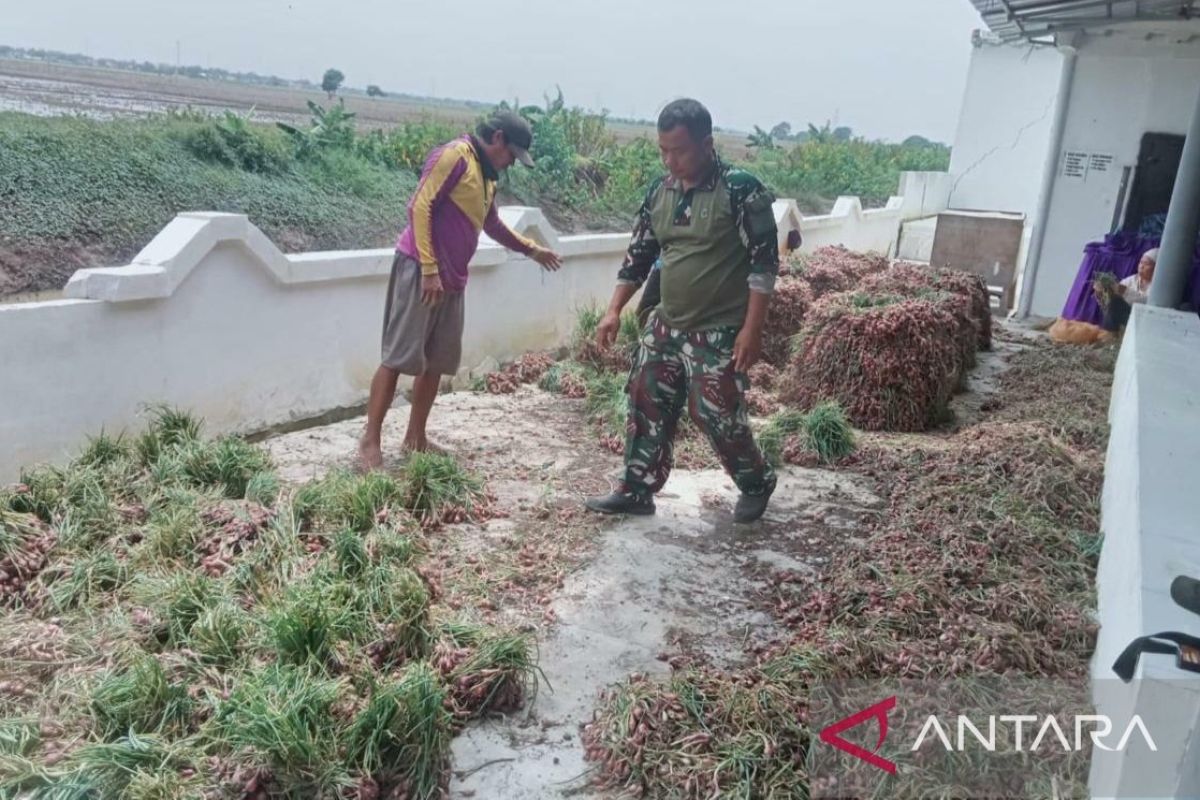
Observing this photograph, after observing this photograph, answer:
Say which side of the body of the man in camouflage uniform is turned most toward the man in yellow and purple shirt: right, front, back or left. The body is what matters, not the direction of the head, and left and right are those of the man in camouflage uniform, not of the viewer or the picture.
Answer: right

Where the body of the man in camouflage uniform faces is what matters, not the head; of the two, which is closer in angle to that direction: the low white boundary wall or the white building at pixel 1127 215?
the low white boundary wall

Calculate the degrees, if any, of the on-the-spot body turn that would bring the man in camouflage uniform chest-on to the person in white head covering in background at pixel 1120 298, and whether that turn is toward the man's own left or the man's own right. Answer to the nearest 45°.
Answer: approximately 180°

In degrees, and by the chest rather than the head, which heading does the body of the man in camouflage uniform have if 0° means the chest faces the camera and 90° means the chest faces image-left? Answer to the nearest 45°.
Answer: approximately 45°

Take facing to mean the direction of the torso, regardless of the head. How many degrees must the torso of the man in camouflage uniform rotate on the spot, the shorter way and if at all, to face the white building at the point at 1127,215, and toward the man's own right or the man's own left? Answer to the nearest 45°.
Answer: approximately 180°
